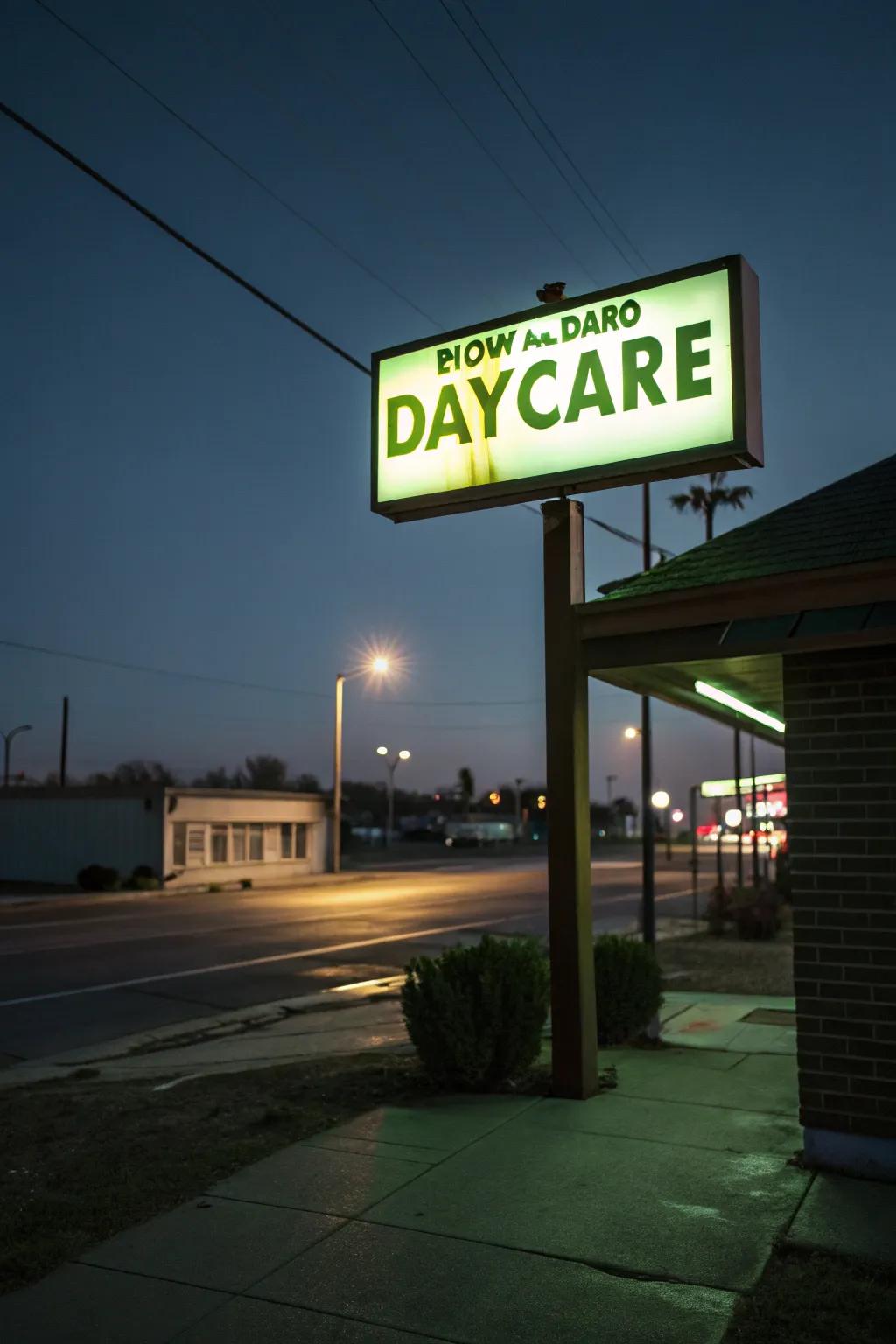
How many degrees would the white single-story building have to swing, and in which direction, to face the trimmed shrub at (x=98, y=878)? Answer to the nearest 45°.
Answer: approximately 45° to its right

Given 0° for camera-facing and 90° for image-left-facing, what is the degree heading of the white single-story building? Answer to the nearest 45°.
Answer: approximately 315°

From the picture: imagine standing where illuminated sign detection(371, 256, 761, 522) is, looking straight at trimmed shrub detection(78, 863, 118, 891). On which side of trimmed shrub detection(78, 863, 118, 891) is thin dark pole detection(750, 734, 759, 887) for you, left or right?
right
